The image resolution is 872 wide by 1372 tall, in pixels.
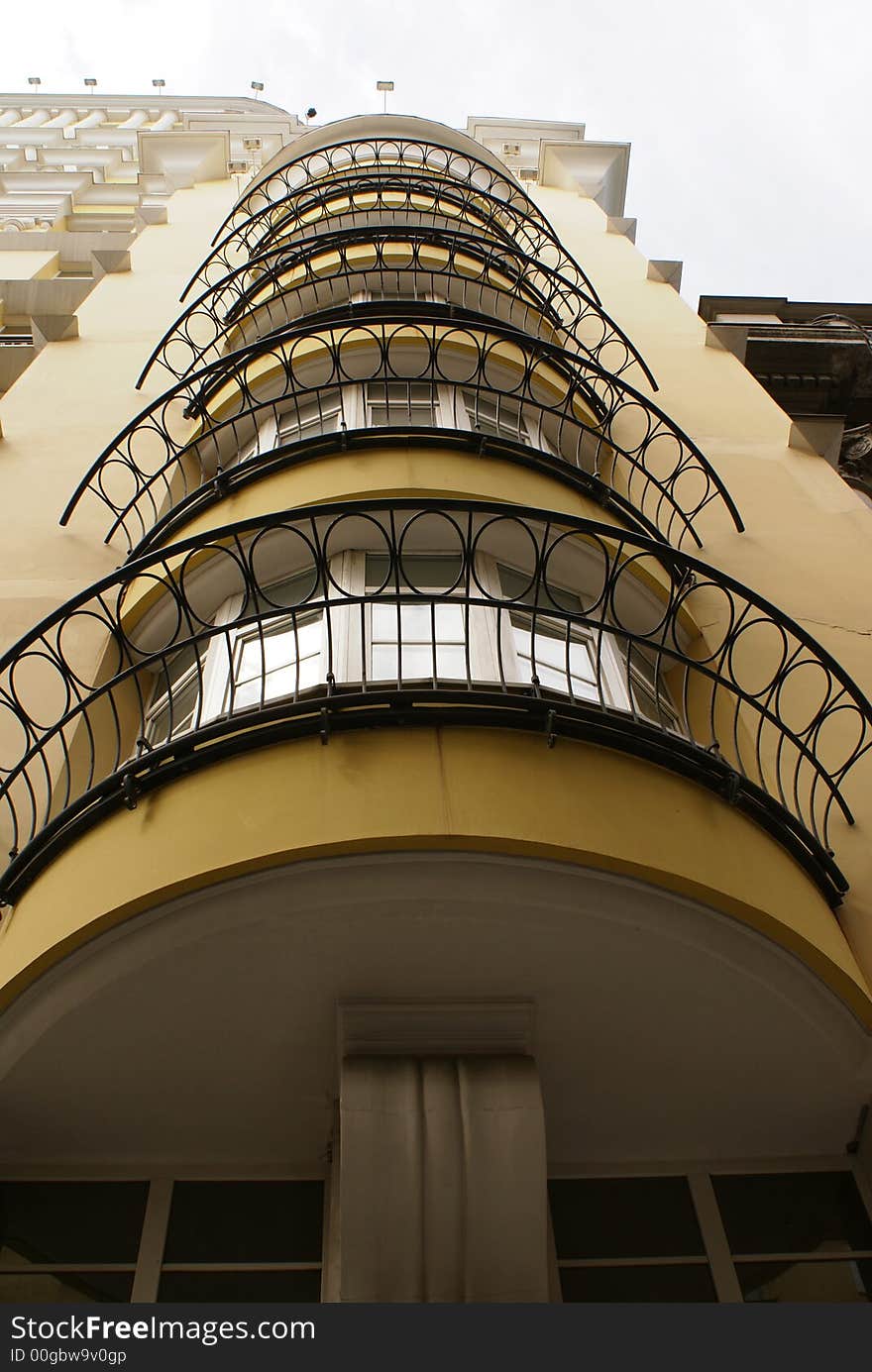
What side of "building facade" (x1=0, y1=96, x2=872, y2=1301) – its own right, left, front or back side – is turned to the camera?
front
